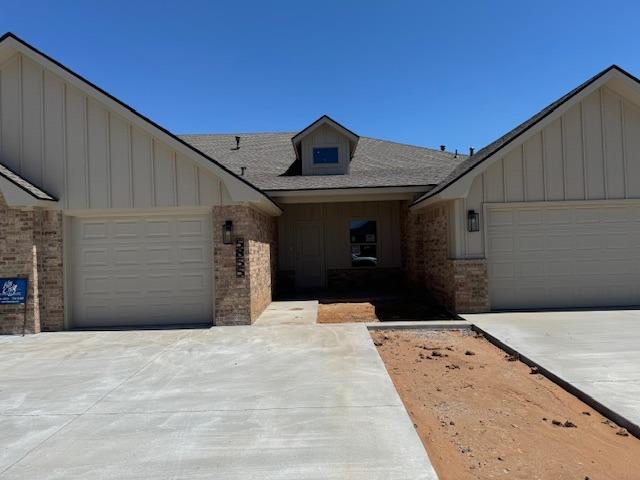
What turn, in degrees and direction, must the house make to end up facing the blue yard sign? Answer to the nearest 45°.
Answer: approximately 90° to its right

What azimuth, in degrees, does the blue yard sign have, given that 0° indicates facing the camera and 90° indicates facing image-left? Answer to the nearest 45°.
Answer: approximately 0°

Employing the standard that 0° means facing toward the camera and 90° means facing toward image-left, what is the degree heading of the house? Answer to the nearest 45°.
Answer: approximately 0°

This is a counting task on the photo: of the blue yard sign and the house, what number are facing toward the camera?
2
